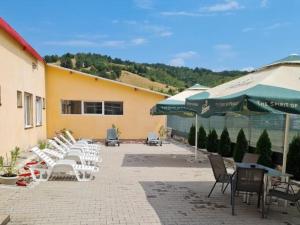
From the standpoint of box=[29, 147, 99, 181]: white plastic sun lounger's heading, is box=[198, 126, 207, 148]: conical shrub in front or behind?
in front

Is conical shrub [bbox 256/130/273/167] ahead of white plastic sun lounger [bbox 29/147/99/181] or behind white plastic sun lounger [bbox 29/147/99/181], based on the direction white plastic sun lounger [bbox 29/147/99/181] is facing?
ahead

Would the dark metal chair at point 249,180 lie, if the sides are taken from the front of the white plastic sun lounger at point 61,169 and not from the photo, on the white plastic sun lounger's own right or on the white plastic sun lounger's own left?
on the white plastic sun lounger's own right

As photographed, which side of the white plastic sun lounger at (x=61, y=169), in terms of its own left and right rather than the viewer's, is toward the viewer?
right

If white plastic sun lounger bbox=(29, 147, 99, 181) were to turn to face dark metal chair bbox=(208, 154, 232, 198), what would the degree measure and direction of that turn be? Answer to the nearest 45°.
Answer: approximately 45° to its right

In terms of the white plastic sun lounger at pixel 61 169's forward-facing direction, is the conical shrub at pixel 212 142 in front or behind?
in front

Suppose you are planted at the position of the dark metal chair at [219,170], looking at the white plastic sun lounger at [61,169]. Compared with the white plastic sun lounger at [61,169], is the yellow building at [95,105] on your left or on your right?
right

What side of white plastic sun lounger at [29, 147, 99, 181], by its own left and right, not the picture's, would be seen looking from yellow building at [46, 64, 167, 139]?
left
